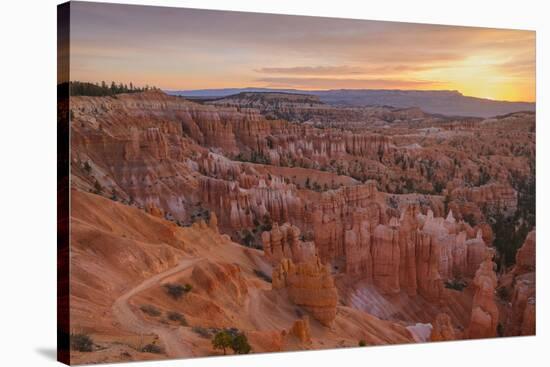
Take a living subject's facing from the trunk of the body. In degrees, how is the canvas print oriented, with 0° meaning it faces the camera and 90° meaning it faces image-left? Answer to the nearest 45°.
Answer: approximately 315°
